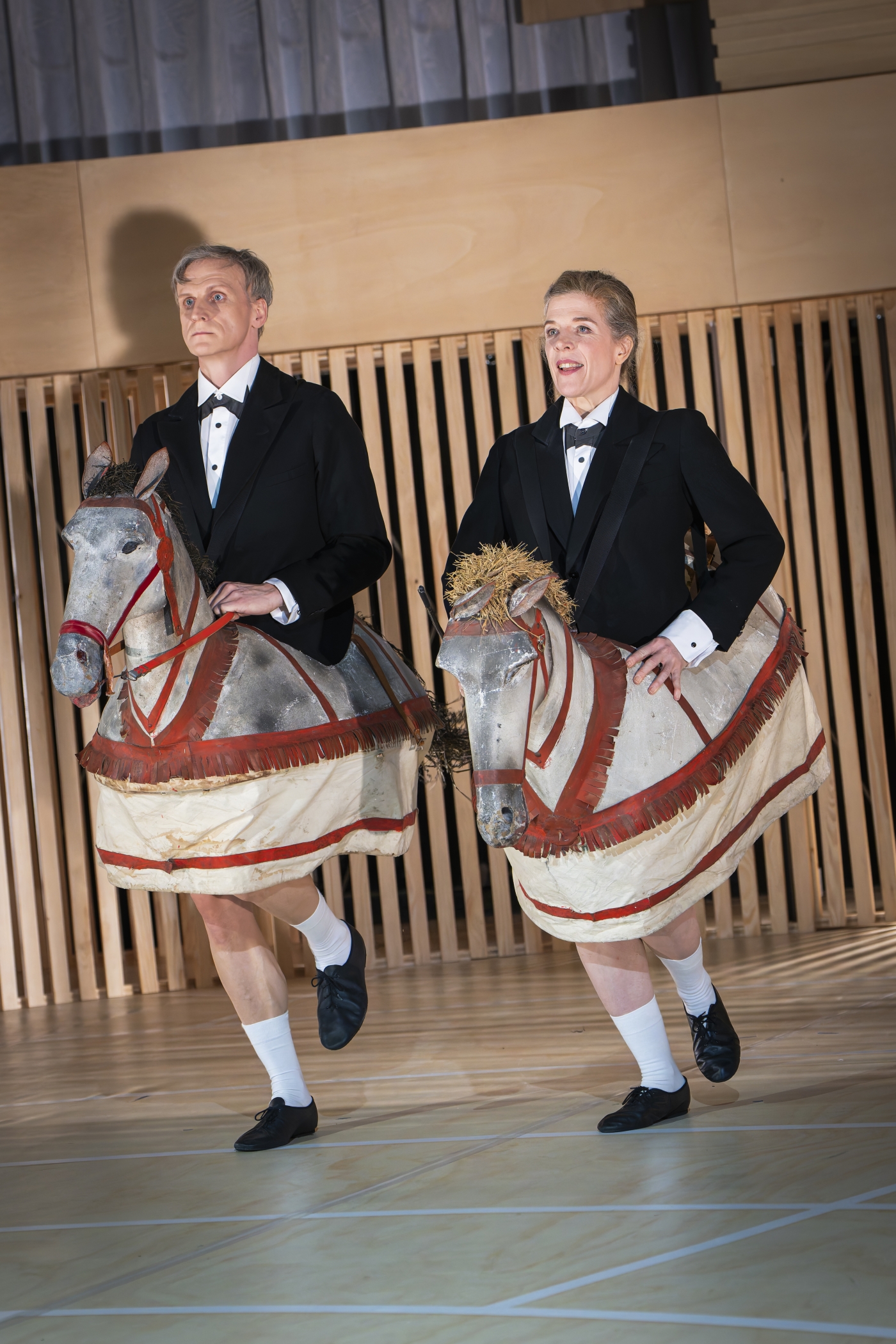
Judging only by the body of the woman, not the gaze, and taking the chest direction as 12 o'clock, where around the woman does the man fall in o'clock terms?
The man is roughly at 2 o'clock from the woman.

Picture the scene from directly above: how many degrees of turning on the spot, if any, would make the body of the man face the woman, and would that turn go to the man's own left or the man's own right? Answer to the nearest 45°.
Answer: approximately 90° to the man's own left

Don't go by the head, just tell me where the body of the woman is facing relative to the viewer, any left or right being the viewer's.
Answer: facing the viewer and to the left of the viewer

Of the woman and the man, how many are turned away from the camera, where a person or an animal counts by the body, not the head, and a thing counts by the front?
0
